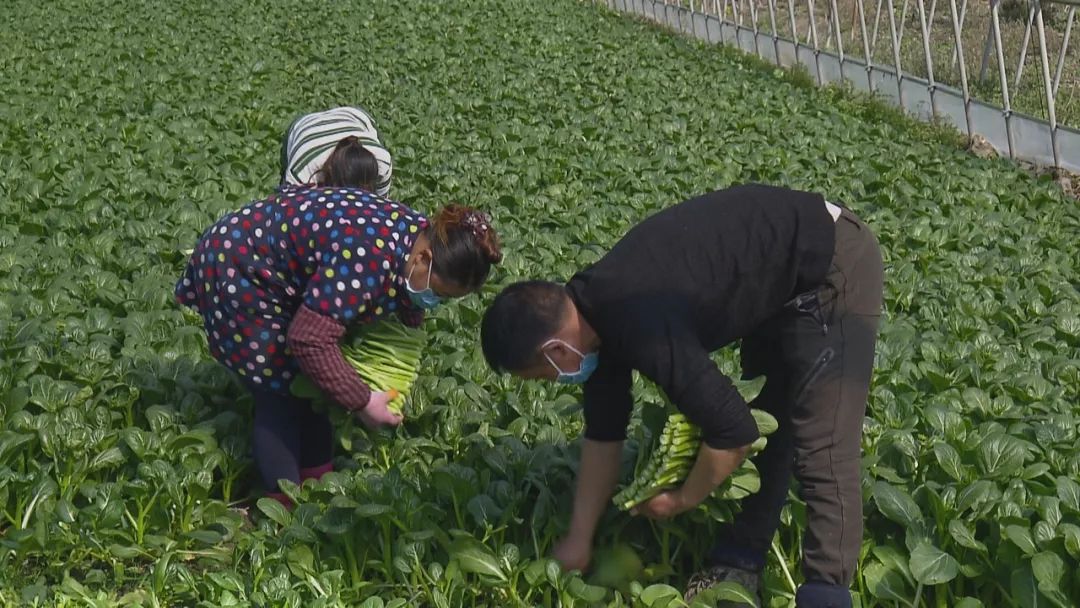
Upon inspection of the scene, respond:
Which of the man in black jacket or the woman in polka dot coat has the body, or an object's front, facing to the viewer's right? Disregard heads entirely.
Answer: the woman in polka dot coat

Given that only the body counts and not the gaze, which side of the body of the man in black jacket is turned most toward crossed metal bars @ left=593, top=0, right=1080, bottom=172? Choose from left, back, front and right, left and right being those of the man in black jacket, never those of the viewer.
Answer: right

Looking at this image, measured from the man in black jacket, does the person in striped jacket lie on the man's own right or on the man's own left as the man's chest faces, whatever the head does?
on the man's own right

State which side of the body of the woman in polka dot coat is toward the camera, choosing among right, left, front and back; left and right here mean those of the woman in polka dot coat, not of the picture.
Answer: right

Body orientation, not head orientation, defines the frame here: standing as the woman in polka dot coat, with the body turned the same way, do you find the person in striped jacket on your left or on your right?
on your left

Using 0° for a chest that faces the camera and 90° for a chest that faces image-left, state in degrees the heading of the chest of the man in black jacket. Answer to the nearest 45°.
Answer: approximately 90°

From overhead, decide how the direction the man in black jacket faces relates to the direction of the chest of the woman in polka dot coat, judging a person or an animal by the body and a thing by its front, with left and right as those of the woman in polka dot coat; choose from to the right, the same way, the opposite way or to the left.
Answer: the opposite way

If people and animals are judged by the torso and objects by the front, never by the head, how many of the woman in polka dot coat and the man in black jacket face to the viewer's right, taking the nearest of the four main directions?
1

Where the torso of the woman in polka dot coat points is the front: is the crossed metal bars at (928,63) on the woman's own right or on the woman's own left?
on the woman's own left
